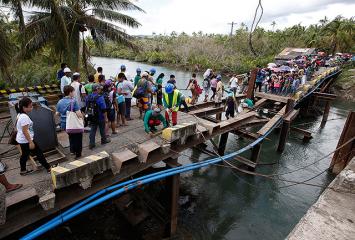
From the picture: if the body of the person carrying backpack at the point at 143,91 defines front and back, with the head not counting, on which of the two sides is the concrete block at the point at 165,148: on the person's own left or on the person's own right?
on the person's own right

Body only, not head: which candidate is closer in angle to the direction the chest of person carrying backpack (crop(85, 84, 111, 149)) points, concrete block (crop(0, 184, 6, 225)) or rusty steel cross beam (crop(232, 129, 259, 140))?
the rusty steel cross beam

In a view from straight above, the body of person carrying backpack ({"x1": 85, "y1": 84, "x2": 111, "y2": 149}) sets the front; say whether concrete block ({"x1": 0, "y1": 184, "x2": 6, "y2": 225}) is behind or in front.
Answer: behind

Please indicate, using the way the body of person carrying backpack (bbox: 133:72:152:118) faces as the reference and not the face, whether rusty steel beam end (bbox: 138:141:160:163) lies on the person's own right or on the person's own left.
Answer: on the person's own right

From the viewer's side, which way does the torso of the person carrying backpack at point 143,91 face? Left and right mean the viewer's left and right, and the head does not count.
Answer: facing away from the viewer and to the right of the viewer

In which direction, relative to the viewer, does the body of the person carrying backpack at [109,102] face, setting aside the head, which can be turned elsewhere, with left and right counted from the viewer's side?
facing away from the viewer and to the right of the viewer

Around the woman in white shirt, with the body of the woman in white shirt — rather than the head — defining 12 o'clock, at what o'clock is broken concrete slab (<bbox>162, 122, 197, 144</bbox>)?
The broken concrete slab is roughly at 12 o'clock from the woman in white shirt.

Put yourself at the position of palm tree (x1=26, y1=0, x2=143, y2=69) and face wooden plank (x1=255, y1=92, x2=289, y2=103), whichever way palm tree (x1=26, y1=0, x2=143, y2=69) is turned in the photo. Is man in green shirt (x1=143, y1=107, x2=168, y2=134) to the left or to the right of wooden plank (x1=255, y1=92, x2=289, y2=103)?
right

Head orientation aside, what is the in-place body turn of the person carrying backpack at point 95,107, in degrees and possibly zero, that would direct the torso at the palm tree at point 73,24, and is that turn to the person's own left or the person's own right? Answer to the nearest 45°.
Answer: approximately 45° to the person's own left

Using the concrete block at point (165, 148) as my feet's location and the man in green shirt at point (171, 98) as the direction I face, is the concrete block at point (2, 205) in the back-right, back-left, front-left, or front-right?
back-left

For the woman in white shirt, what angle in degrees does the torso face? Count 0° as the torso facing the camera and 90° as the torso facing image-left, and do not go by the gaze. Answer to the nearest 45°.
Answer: approximately 270°

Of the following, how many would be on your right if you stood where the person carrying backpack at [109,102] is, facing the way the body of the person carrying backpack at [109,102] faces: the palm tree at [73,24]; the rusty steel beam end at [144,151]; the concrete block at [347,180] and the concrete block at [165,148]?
3

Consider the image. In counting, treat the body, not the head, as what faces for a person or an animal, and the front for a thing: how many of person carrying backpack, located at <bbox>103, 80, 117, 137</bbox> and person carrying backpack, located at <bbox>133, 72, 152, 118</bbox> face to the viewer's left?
0

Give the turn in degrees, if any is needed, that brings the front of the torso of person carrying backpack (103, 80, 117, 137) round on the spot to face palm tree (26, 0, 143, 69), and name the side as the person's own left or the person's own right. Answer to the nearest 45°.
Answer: approximately 45° to the person's own left

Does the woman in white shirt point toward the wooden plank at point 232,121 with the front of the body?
yes
